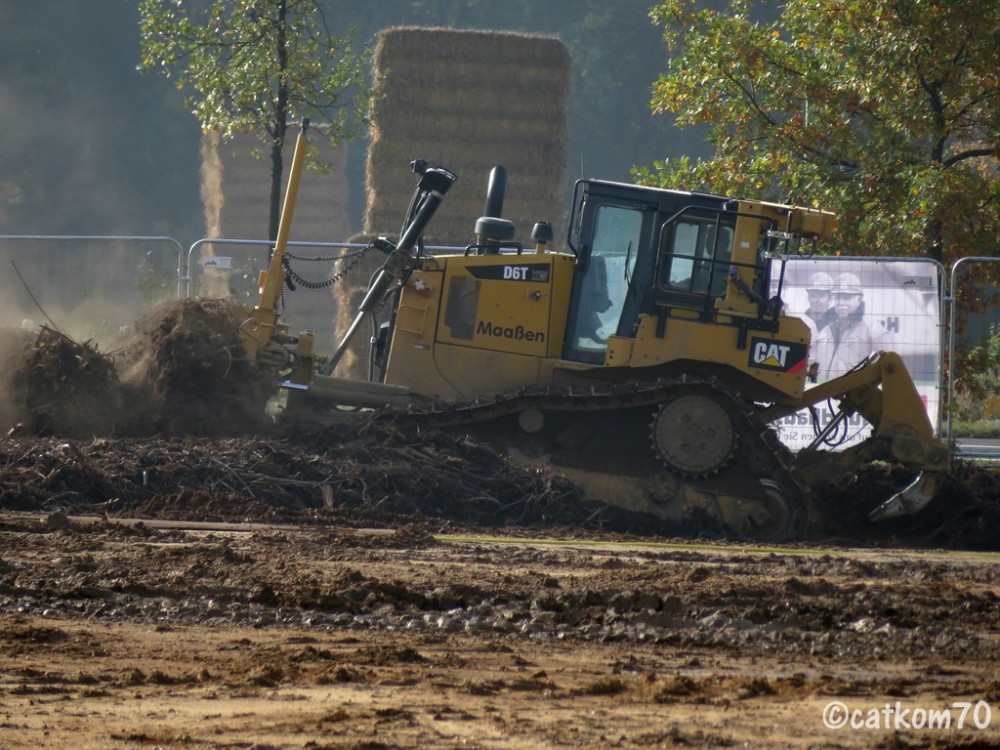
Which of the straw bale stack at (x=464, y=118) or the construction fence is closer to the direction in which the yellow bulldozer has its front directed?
the construction fence

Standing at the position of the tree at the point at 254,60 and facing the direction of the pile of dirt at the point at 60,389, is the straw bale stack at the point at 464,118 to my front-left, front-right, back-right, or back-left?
back-left
